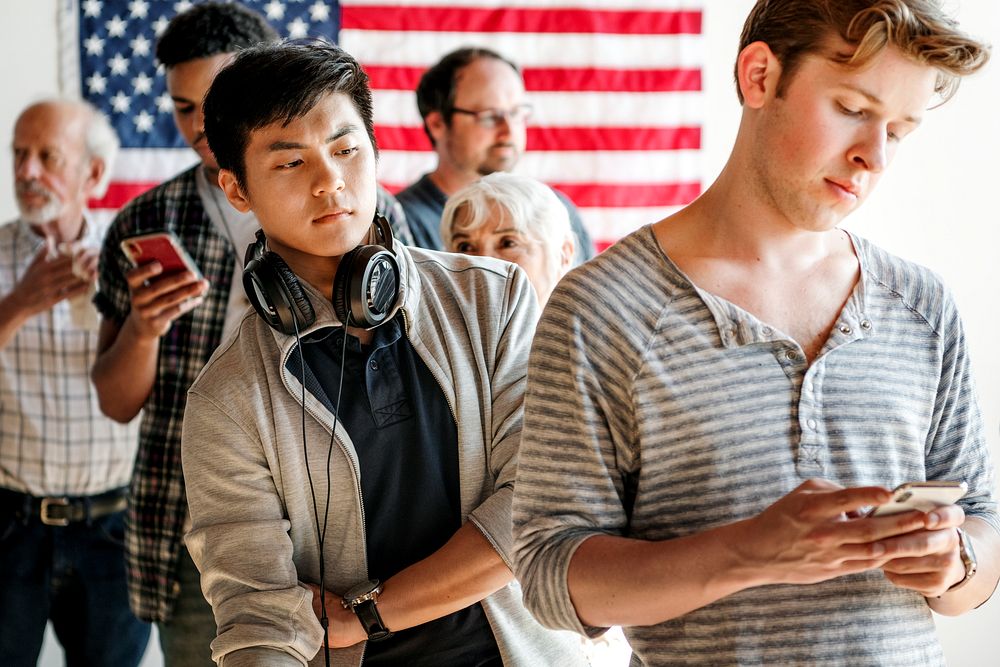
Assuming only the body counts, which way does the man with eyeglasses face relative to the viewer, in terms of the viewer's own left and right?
facing the viewer and to the right of the viewer

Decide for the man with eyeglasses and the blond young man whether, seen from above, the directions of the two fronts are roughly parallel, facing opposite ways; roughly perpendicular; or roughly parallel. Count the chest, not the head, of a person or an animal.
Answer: roughly parallel

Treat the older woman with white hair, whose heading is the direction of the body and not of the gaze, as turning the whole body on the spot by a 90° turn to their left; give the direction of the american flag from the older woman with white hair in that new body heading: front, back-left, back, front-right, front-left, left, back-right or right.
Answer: back-left

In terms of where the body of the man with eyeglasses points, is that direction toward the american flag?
no

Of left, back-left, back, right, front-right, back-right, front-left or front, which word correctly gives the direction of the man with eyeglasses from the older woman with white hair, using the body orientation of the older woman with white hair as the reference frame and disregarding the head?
back-right

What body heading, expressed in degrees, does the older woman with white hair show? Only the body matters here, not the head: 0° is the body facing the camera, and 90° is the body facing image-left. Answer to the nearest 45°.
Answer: approximately 45°

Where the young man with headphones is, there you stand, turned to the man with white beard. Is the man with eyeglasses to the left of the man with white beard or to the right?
right

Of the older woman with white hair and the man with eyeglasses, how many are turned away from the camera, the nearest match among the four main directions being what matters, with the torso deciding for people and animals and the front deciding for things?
0

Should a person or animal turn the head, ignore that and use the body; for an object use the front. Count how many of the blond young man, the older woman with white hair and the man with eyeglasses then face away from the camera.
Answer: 0

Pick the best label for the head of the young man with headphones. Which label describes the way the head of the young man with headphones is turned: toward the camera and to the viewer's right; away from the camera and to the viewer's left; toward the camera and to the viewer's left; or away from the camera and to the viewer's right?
toward the camera and to the viewer's right

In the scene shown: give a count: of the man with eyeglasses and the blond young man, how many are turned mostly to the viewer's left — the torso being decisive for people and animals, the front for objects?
0
